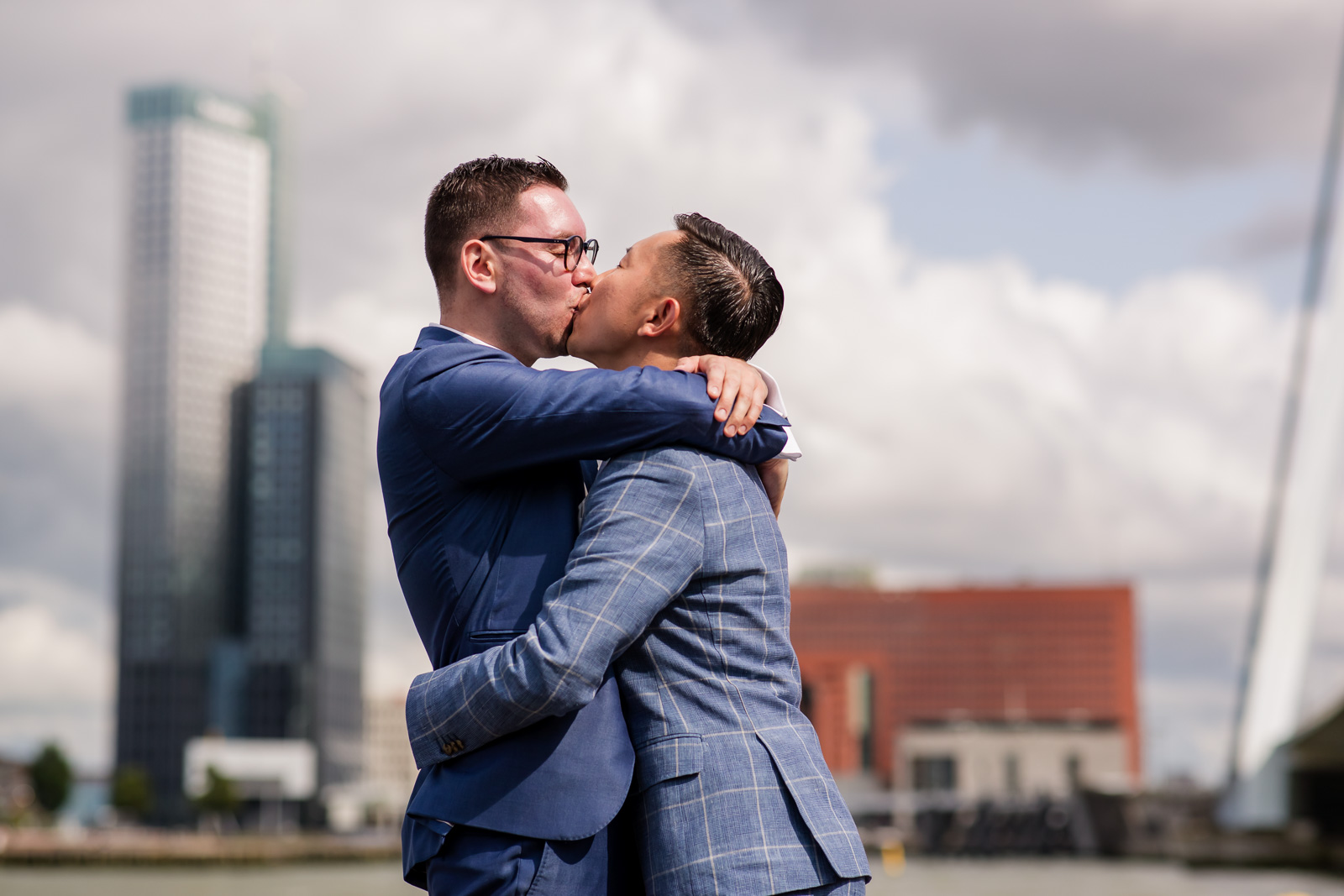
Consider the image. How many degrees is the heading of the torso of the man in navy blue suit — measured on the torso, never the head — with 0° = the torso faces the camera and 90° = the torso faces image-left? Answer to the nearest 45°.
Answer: approximately 270°

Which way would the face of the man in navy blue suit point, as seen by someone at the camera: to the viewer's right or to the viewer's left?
to the viewer's right
